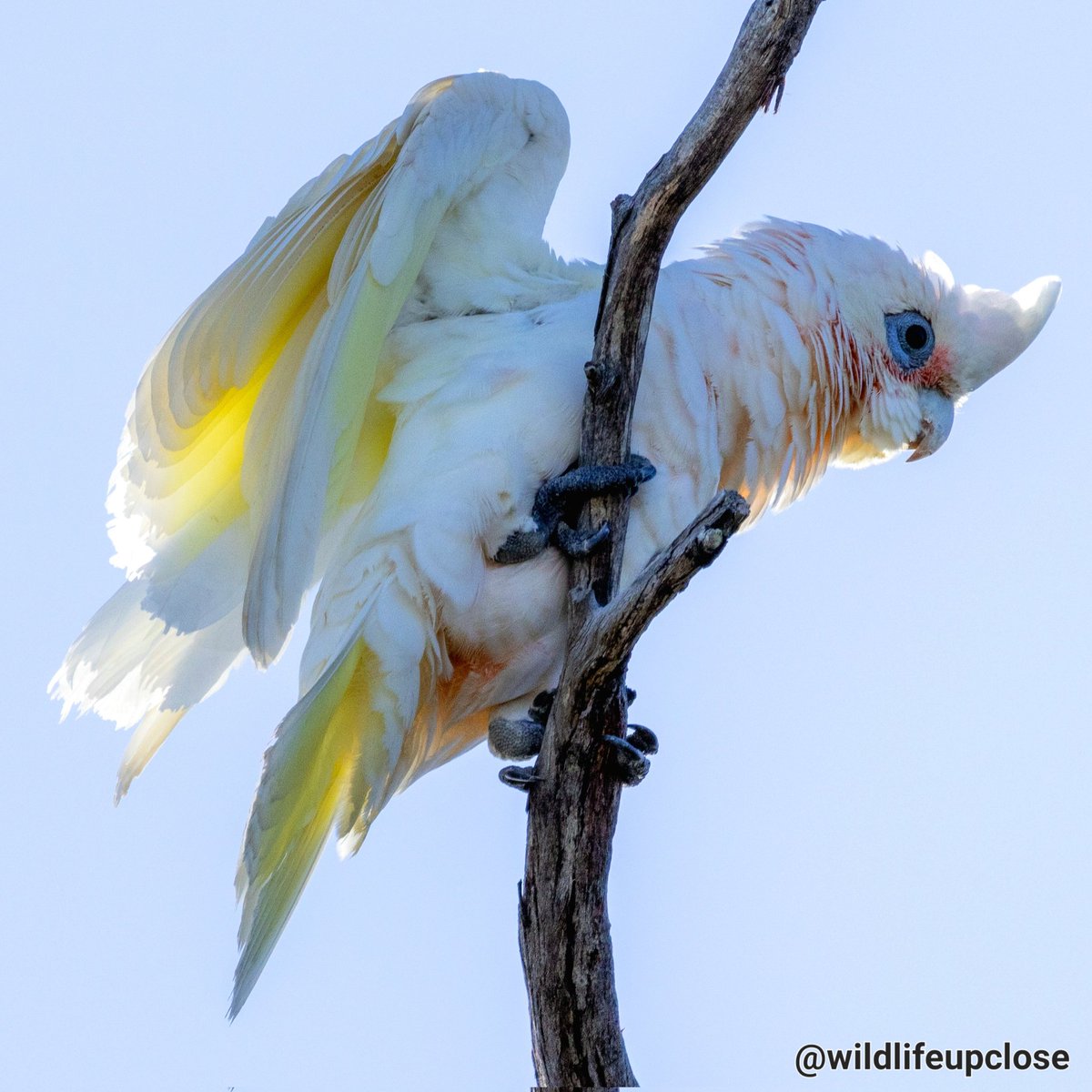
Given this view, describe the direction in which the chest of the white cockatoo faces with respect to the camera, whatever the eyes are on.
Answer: to the viewer's right
